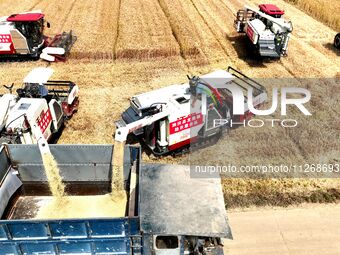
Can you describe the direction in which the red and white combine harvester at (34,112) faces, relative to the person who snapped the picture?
facing away from the viewer and to the right of the viewer

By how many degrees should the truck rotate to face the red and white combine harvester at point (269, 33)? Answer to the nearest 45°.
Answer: approximately 45° to its left

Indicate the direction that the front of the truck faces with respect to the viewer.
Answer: facing to the right of the viewer

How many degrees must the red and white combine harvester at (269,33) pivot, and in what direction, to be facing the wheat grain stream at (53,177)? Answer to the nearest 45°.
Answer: approximately 135° to its left

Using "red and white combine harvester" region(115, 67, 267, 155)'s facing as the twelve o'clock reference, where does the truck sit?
The truck is roughly at 5 o'clock from the red and white combine harvester.

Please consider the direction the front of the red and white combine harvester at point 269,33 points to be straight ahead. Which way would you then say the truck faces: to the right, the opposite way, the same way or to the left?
to the right

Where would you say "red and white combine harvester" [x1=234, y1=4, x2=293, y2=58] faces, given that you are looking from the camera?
facing away from the viewer and to the left of the viewer

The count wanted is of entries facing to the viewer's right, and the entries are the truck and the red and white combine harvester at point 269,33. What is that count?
1

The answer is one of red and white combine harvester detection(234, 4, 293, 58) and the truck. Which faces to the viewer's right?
the truck

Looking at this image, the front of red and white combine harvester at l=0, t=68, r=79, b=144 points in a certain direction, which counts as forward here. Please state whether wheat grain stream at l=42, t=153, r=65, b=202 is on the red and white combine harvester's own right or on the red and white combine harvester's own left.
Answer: on the red and white combine harvester's own right

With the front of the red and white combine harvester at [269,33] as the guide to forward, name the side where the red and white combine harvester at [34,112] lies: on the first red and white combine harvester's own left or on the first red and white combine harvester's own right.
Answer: on the first red and white combine harvester's own left

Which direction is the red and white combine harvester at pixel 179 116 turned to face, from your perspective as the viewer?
facing away from the viewer and to the right of the viewer
